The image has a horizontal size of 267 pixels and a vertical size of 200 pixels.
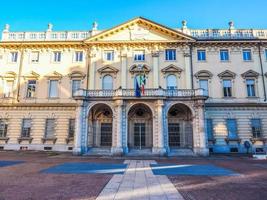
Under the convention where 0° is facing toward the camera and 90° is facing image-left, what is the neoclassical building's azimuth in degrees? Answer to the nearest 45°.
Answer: approximately 0°
